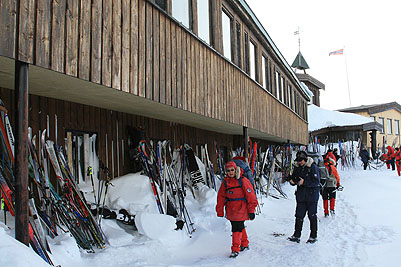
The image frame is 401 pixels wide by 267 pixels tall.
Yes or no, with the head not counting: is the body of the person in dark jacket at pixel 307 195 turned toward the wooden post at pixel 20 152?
yes

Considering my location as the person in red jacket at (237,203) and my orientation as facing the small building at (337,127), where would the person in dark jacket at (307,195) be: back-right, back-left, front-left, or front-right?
front-right

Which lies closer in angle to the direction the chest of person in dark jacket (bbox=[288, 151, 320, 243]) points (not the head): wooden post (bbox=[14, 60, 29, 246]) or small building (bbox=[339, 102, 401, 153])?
the wooden post

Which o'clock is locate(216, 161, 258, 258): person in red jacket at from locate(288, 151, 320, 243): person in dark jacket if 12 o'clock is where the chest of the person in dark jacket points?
The person in red jacket is roughly at 12 o'clock from the person in dark jacket.

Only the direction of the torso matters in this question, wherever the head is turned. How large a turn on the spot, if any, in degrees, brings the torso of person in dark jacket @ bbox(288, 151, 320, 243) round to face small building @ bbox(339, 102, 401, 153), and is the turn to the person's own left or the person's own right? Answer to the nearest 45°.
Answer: approximately 135° to the person's own right

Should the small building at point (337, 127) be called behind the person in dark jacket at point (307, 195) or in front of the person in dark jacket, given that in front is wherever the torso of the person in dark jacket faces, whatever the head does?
behind

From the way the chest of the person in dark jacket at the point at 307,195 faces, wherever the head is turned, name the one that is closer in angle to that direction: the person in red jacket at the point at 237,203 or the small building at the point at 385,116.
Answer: the person in red jacket

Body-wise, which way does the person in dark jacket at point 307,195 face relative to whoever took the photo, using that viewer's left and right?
facing the viewer and to the left of the viewer

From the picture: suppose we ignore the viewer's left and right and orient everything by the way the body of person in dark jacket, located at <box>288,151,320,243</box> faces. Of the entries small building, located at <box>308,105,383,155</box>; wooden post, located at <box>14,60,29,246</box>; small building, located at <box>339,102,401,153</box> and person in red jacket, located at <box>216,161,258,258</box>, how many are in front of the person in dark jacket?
2

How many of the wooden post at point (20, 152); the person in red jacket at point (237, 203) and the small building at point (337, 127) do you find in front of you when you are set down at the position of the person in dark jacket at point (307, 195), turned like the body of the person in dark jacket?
2

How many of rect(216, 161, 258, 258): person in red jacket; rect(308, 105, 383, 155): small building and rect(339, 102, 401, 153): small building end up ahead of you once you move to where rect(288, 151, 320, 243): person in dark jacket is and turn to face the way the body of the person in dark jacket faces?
1
